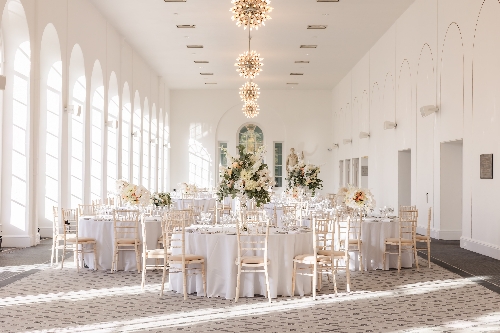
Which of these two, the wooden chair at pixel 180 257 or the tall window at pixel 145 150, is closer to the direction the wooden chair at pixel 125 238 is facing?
the tall window

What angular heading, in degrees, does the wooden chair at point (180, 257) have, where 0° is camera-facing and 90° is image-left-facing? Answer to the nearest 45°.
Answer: approximately 225°

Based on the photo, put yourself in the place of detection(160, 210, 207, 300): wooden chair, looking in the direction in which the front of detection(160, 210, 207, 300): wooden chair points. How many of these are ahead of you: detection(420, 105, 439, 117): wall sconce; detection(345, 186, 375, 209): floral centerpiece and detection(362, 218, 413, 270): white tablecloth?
3

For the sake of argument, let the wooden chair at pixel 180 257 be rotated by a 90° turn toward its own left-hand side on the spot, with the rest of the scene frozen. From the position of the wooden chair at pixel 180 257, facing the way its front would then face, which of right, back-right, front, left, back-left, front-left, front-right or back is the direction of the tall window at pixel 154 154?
front-right

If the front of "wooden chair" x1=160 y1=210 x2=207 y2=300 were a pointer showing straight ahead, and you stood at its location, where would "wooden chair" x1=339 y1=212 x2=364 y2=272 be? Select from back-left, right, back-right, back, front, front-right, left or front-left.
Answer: front

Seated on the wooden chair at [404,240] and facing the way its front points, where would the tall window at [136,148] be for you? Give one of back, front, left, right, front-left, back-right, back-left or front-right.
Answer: front

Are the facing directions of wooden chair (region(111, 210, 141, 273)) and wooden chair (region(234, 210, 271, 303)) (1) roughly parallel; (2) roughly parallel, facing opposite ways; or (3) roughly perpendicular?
roughly parallel

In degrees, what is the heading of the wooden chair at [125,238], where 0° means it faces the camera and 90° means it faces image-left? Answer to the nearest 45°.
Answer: approximately 180°

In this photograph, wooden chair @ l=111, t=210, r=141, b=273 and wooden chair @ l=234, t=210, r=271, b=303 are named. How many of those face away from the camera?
2

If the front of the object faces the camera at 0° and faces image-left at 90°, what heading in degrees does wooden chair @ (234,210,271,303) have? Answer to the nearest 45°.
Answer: approximately 180°

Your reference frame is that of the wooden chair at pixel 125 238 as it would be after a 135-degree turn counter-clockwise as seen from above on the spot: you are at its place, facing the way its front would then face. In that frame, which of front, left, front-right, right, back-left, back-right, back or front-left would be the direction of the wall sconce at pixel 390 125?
back

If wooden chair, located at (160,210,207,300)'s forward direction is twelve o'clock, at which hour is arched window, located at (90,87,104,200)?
The arched window is roughly at 10 o'clock from the wooden chair.

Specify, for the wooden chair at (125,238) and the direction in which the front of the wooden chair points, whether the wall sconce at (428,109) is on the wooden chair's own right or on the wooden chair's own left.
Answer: on the wooden chair's own right

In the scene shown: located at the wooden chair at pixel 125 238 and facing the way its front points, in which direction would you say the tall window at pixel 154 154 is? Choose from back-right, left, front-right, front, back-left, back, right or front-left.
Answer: front

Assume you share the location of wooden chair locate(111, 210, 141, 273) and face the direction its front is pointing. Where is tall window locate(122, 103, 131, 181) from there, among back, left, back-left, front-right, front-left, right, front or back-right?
front
